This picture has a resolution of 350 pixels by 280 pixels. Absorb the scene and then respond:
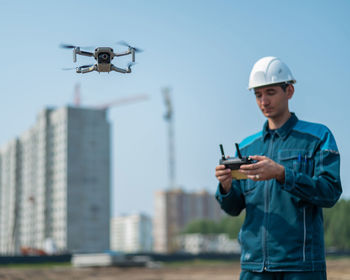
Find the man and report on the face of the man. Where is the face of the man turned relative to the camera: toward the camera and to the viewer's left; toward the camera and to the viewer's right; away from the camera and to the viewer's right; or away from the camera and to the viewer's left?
toward the camera and to the viewer's left

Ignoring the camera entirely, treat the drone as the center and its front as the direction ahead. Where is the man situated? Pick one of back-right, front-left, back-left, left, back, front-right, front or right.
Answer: back-left

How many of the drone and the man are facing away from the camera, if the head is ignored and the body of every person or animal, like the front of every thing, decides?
0

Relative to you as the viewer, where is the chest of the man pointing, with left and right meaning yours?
facing the viewer and to the left of the viewer

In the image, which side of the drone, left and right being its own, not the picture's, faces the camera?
front
